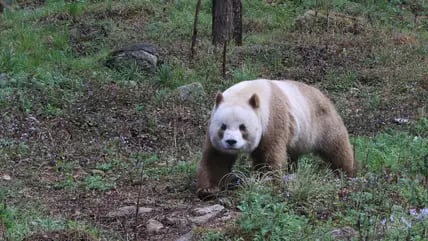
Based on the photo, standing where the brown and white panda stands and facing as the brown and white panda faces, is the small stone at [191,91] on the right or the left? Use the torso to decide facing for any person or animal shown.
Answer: on its right

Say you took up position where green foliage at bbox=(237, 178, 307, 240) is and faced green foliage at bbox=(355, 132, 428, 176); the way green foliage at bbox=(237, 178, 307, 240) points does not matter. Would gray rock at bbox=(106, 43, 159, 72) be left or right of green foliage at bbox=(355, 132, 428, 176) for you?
left

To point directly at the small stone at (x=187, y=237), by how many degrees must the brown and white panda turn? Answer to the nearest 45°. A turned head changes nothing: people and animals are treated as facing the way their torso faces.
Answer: approximately 45° to its left

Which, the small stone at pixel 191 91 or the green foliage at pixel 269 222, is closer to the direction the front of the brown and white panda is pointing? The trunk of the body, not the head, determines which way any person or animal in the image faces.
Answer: the green foliage

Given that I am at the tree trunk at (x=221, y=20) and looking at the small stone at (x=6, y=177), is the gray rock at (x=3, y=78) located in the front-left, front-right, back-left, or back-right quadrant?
front-right

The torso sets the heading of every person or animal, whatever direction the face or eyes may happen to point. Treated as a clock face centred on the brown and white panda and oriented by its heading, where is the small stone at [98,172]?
The small stone is roughly at 2 o'clock from the brown and white panda.

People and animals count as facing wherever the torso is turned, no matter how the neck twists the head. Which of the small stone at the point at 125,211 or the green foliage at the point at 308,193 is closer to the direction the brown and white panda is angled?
the small stone

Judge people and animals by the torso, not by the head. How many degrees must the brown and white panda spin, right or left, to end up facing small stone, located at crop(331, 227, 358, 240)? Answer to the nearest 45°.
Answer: approximately 45° to its left

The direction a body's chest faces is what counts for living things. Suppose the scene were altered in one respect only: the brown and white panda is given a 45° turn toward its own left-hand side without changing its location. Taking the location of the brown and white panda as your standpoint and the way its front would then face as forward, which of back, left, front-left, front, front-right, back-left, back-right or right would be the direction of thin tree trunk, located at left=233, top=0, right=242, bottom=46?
back

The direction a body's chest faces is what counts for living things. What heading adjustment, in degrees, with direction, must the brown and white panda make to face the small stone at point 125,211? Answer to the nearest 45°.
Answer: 0° — it already faces it

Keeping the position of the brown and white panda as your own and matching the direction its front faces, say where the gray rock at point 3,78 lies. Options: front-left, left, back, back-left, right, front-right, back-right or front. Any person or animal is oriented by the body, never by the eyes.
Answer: right

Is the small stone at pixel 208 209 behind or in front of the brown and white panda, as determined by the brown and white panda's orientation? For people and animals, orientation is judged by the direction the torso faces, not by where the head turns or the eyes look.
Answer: in front

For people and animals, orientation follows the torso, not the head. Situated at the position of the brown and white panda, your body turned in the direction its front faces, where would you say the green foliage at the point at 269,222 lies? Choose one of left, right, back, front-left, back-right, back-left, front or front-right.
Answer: front-left

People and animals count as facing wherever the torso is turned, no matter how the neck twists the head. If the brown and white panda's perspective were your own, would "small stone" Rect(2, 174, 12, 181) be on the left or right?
on its right

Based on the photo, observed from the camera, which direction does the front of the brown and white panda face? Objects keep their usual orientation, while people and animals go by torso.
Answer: facing the viewer and to the left of the viewer

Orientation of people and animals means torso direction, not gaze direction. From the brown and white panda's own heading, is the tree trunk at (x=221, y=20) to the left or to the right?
on its right
